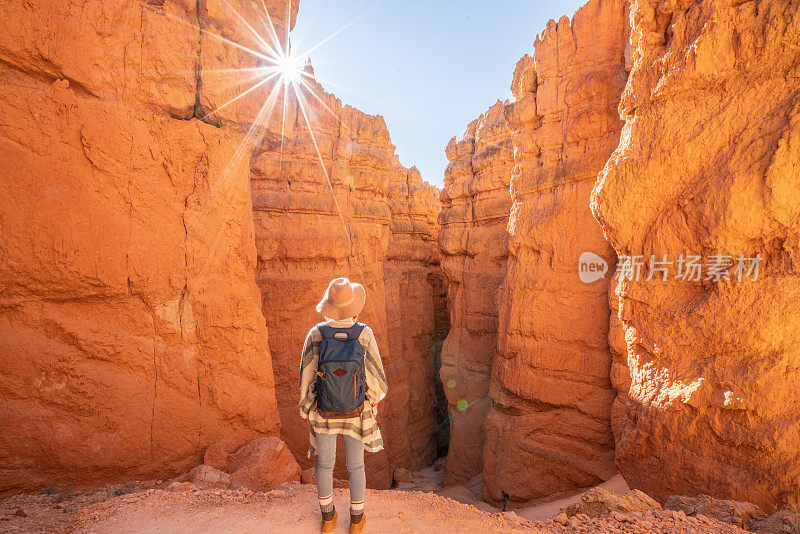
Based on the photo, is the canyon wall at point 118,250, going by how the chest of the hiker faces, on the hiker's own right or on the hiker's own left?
on the hiker's own left

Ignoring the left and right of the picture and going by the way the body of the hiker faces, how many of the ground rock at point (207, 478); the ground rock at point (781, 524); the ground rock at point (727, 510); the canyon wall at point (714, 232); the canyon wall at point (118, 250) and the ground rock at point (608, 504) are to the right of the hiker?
4

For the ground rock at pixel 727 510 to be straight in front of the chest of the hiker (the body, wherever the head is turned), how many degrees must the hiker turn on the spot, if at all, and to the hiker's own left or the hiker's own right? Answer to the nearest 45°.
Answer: approximately 90° to the hiker's own right

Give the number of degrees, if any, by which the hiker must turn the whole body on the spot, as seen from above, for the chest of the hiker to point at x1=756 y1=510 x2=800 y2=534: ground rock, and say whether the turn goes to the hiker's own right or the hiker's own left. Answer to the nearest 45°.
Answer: approximately 90° to the hiker's own right

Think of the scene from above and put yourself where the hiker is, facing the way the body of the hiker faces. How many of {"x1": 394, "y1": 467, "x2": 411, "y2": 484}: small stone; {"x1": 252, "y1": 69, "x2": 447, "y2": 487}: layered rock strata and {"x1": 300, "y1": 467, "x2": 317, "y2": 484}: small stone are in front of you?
3

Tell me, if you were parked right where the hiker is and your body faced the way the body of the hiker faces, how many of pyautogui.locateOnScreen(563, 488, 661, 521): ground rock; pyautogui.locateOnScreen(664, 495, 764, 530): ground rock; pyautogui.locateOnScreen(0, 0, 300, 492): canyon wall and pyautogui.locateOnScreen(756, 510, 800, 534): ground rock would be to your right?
3

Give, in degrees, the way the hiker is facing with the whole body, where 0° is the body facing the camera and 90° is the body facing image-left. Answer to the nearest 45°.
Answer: approximately 180°

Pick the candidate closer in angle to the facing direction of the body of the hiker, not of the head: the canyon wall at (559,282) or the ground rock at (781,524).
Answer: the canyon wall

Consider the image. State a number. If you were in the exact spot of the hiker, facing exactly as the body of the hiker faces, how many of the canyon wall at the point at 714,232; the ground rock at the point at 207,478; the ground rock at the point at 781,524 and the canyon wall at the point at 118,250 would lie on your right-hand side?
2
